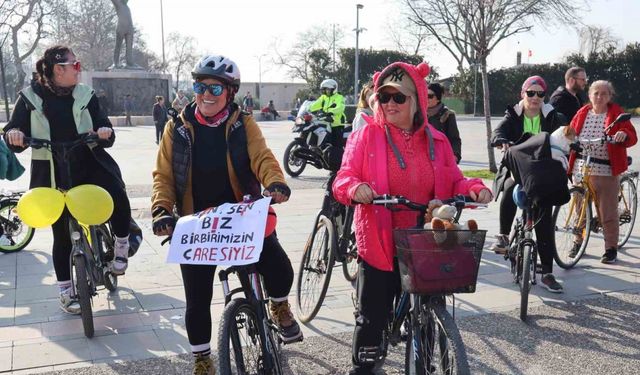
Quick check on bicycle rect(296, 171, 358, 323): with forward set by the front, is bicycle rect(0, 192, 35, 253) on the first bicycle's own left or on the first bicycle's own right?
on the first bicycle's own right

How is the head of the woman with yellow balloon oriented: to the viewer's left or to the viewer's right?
to the viewer's right

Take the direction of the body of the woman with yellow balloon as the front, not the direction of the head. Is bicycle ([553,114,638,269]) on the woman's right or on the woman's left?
on the woman's left

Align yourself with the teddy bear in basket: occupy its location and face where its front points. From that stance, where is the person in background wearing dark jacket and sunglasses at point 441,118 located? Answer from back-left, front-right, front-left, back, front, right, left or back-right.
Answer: back-left

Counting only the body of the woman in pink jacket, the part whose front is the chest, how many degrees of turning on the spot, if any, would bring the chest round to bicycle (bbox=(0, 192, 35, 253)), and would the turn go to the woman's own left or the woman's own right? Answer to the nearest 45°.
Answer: approximately 135° to the woman's own right

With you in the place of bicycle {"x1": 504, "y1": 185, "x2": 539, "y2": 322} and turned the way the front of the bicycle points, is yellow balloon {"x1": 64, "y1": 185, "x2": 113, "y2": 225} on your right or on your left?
on your right
